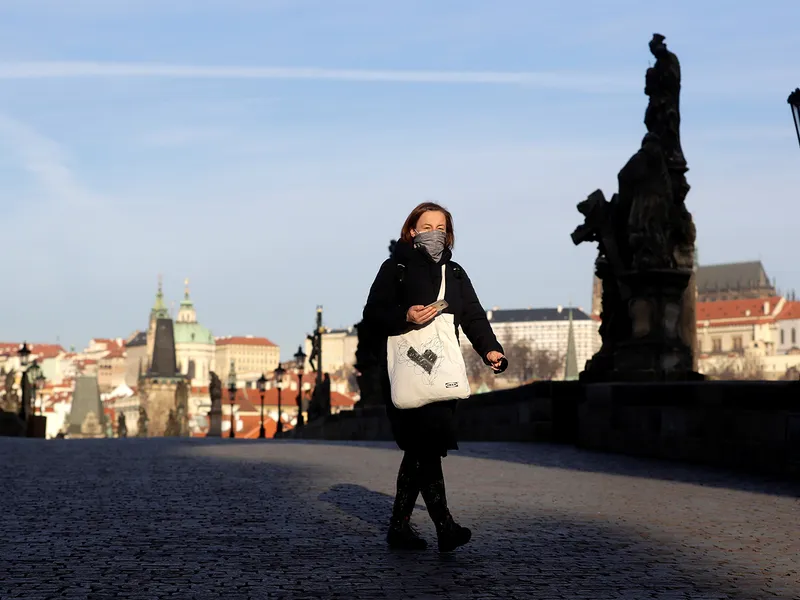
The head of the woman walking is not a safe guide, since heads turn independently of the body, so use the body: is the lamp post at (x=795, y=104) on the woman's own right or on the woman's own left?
on the woman's own left

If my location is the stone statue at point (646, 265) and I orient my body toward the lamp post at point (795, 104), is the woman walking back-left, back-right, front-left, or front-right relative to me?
front-right

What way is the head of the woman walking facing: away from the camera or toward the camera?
toward the camera

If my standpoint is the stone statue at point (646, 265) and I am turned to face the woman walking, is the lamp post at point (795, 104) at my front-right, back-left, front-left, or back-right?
front-left

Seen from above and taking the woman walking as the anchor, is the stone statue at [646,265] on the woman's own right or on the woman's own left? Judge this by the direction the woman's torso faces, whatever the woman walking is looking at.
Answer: on the woman's own left

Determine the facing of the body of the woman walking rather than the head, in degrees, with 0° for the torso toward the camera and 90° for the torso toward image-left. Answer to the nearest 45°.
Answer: approximately 315°
